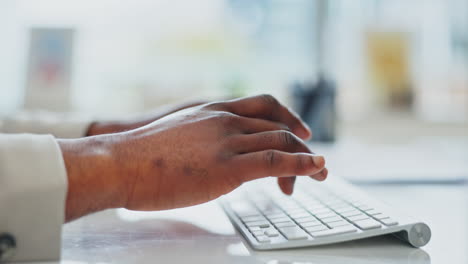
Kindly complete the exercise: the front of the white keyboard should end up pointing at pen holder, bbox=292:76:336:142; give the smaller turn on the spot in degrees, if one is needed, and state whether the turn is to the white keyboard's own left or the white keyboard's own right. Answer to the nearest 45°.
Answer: approximately 90° to the white keyboard's own right

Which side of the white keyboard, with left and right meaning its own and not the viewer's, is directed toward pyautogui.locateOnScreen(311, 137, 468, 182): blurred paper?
right

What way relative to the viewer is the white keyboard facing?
to the viewer's left
